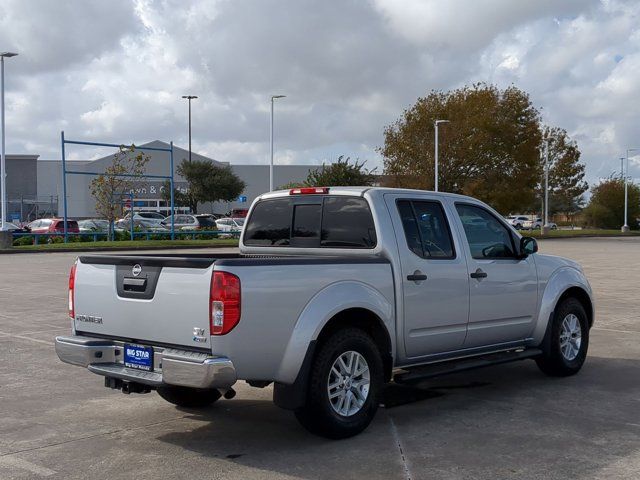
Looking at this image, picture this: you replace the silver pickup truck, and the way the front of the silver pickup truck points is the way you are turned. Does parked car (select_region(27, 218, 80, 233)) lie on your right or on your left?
on your left

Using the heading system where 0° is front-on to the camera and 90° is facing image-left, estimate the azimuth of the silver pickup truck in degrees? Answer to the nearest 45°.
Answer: approximately 225°

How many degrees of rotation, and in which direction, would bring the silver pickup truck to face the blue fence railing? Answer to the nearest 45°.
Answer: approximately 45° to its left
